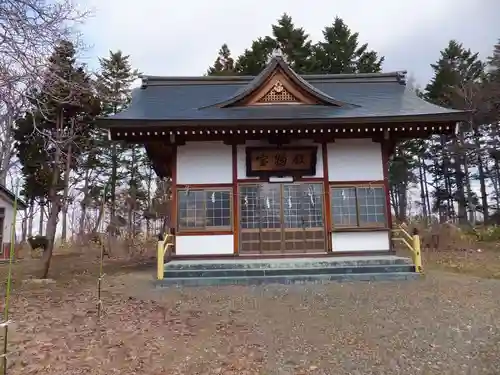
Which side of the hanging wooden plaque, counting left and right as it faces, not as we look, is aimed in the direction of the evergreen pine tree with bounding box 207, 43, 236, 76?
back

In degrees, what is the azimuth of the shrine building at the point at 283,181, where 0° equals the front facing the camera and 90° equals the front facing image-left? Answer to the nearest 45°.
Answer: approximately 0°

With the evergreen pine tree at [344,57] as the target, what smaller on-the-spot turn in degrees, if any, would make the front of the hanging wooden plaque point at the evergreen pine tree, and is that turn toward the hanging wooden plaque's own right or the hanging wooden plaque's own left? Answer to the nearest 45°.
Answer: approximately 180°

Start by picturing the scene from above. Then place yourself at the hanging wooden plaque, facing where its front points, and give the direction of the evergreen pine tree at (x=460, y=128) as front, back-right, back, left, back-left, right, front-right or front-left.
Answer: back-left

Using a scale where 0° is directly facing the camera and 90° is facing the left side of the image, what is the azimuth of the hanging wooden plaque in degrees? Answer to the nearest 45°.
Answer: approximately 0°

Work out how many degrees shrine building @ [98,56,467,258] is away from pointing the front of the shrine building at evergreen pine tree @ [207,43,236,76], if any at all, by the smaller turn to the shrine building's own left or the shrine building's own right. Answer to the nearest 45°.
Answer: approximately 180°
